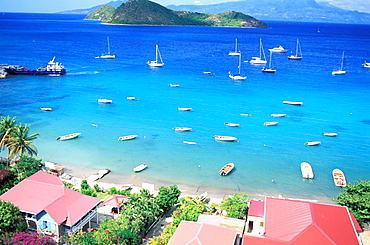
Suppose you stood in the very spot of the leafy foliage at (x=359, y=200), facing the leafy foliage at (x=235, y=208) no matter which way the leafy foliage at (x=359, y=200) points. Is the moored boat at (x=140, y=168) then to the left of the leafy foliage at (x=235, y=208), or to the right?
right

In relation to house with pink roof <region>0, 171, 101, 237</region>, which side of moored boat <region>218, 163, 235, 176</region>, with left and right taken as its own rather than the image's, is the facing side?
back

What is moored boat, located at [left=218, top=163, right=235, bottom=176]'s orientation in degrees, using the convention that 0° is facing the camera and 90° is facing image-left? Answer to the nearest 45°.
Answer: approximately 225°

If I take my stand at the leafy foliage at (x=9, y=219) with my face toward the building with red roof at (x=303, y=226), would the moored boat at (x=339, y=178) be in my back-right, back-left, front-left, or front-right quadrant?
front-left

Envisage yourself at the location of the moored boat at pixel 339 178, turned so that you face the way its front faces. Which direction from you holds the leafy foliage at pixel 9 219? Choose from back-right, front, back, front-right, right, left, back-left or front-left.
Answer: back-left

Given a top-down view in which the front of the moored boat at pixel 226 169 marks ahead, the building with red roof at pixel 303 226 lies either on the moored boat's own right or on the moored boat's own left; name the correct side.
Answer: on the moored boat's own right

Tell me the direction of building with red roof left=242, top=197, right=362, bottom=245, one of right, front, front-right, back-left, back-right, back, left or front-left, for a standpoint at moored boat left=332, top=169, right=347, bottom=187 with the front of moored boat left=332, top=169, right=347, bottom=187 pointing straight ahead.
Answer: back

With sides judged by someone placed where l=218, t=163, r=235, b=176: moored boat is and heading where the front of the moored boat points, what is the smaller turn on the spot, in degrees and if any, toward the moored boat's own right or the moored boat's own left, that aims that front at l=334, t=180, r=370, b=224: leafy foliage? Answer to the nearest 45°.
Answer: approximately 90° to the moored boat's own right

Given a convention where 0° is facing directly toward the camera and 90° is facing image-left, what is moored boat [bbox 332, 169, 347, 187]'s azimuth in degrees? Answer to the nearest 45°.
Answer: approximately 180°

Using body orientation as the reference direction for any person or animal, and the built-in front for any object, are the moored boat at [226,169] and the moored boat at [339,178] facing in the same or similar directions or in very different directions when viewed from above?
same or similar directions

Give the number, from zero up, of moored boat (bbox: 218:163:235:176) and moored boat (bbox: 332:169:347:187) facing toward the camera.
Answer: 0

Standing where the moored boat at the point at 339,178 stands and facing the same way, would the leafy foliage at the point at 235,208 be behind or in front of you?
behind

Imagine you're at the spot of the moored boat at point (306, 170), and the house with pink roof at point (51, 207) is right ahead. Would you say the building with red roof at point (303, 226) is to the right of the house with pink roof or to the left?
left

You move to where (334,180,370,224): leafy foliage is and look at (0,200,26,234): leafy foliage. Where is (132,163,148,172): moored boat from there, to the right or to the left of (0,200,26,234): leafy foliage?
right
